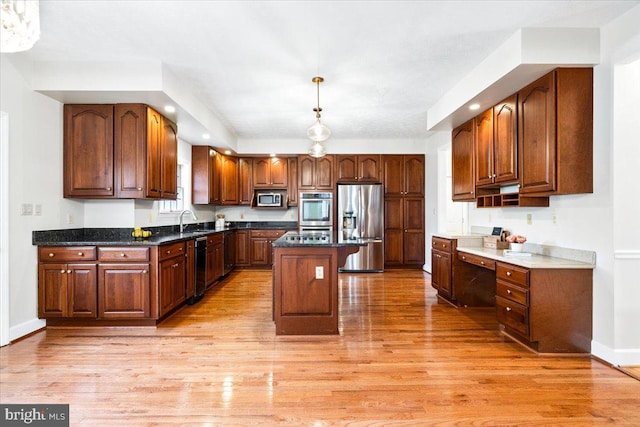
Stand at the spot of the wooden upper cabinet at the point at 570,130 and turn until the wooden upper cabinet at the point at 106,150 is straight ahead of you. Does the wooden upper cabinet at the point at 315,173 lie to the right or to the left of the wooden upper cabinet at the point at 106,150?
right

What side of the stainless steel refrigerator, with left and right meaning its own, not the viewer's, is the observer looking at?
front

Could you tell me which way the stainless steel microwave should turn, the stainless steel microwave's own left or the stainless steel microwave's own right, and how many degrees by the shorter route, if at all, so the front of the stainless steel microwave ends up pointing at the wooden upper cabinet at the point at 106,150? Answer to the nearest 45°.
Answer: approximately 45° to the stainless steel microwave's own right

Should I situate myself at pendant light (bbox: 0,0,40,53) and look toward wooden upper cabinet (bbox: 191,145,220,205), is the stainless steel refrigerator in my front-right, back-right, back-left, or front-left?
front-right

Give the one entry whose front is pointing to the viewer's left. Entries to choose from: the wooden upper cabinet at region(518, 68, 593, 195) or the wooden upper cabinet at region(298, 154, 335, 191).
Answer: the wooden upper cabinet at region(518, 68, 593, 195)

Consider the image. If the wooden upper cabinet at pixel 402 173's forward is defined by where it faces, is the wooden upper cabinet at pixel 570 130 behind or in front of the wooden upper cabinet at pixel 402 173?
in front

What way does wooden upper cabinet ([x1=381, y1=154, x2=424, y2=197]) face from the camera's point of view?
toward the camera

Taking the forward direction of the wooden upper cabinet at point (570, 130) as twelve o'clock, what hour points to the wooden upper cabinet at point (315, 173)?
the wooden upper cabinet at point (315, 173) is roughly at 1 o'clock from the wooden upper cabinet at point (570, 130).

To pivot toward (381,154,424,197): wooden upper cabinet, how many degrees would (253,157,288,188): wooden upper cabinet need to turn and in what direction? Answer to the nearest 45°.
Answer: approximately 90° to its left

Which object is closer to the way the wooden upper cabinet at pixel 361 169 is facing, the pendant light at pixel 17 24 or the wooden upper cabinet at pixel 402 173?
the pendant light

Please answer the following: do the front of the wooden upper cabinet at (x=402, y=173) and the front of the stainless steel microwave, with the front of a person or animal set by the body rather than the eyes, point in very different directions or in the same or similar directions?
same or similar directions

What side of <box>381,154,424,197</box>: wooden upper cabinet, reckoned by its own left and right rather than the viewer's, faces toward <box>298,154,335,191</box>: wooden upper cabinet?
right

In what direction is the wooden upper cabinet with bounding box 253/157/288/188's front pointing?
toward the camera

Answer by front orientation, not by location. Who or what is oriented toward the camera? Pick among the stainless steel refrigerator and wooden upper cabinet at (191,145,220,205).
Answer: the stainless steel refrigerator

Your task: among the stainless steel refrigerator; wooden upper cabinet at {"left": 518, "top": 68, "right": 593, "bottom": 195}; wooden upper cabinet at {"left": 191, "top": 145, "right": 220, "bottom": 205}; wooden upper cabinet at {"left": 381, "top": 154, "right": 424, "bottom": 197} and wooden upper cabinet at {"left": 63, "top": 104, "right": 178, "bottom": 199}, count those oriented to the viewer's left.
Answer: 1
